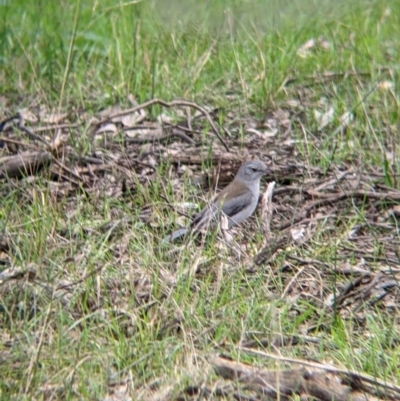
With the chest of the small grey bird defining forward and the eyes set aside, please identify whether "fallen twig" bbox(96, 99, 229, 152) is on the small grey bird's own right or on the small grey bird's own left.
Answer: on the small grey bird's own left

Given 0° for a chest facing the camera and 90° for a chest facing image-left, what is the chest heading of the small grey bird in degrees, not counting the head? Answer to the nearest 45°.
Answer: approximately 270°
